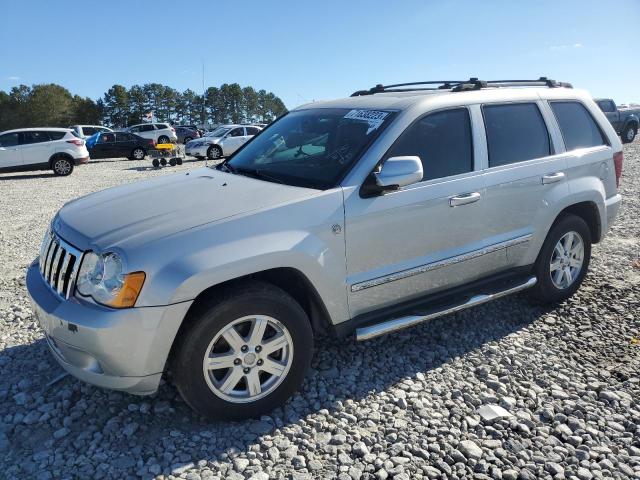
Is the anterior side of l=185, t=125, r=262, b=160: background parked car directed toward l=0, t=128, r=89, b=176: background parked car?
yes

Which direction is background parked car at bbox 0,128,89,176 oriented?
to the viewer's left

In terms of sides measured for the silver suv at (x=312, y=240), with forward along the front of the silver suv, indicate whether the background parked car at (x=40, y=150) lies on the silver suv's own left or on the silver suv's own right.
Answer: on the silver suv's own right

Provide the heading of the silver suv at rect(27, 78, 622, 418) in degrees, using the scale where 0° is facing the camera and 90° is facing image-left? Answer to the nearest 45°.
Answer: approximately 45°

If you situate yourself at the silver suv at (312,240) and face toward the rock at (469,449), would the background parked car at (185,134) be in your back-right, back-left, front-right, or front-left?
back-left

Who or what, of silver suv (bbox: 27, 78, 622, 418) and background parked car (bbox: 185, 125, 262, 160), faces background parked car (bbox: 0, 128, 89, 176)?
background parked car (bbox: 185, 125, 262, 160)

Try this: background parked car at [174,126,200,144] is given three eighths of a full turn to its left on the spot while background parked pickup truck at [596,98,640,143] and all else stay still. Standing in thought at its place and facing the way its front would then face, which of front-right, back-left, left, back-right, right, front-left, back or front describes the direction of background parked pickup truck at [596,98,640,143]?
front

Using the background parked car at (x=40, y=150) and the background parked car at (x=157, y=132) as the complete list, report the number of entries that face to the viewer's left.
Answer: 2

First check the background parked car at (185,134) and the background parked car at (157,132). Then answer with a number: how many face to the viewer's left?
2

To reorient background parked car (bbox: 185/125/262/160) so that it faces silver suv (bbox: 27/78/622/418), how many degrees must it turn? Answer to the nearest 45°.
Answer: approximately 45° to its left

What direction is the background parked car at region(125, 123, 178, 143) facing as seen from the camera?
to the viewer's left

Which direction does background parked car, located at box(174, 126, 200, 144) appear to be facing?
to the viewer's left

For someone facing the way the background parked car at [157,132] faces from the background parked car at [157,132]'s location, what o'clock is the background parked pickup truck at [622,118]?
the background parked pickup truck at [622,118] is roughly at 7 o'clock from the background parked car at [157,132].

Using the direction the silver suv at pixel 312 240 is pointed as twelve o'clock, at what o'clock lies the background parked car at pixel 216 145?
The background parked car is roughly at 4 o'clock from the silver suv.

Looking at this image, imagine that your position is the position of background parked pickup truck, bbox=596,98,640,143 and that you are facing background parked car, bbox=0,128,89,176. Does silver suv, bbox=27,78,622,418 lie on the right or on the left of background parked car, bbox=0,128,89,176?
left
